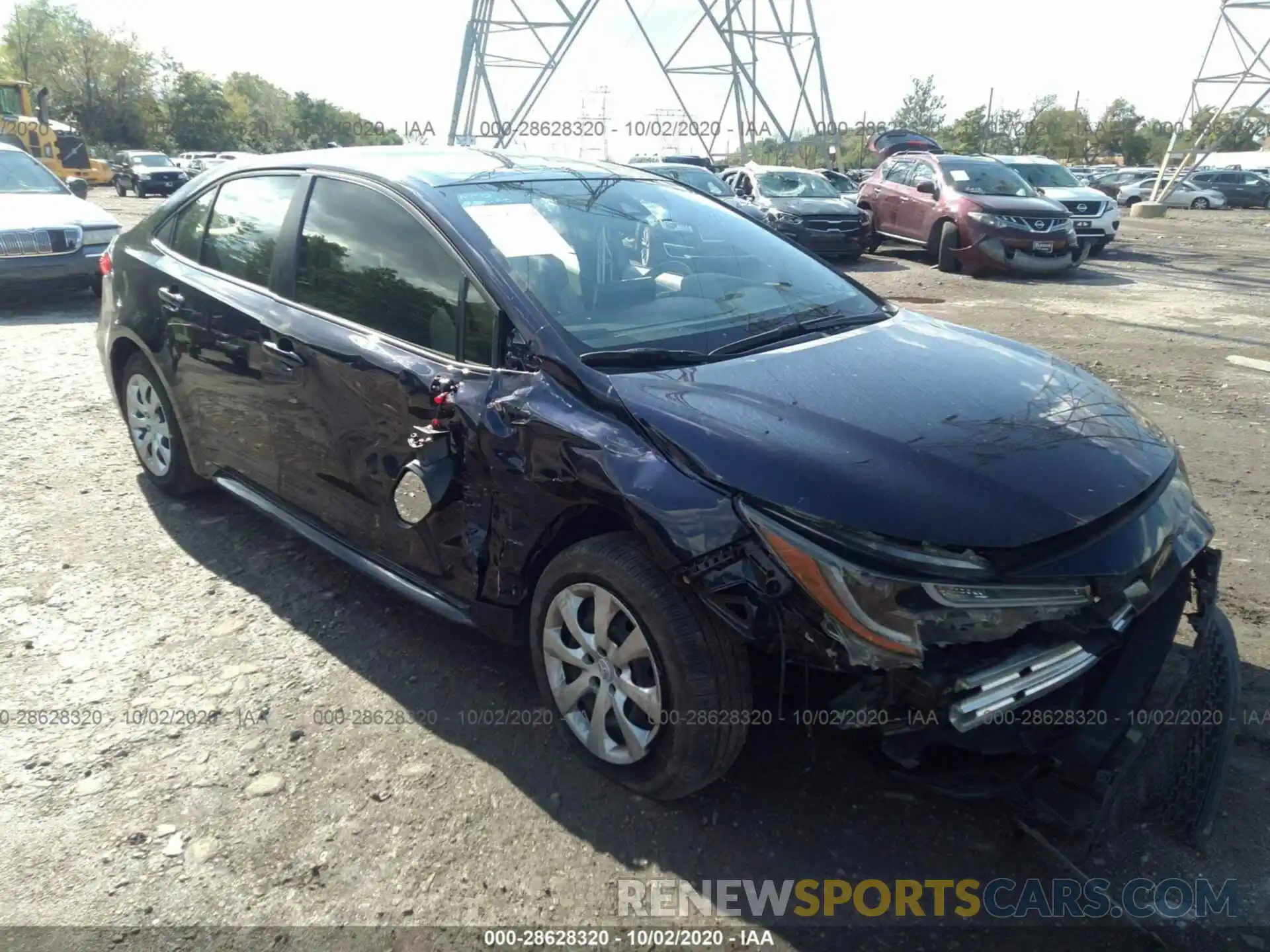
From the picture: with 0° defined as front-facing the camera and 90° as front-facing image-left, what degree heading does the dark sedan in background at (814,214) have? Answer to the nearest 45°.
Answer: approximately 315°

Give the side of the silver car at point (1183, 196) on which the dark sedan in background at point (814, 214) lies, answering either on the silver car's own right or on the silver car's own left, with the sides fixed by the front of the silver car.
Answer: on the silver car's own right

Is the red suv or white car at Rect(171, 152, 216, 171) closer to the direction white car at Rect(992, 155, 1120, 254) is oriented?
the red suv

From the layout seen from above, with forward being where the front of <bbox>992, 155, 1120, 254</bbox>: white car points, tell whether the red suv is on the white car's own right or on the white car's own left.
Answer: on the white car's own right

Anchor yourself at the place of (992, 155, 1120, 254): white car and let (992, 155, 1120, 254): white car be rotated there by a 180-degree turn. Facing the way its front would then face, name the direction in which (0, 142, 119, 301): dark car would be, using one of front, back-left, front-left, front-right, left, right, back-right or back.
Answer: left

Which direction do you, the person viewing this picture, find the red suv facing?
facing the viewer and to the right of the viewer

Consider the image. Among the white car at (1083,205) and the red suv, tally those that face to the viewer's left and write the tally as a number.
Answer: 0

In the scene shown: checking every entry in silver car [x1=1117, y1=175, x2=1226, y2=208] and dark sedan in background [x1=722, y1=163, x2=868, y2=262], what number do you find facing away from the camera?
0

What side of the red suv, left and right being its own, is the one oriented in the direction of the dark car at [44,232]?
right

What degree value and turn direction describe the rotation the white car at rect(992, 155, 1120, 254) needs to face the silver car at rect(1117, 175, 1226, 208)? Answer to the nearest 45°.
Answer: approximately 135° to its left

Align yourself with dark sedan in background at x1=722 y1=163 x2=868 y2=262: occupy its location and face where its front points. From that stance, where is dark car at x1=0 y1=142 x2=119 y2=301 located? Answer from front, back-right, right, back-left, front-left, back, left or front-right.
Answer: right

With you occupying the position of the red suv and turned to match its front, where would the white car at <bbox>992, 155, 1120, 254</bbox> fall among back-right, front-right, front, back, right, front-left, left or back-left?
left

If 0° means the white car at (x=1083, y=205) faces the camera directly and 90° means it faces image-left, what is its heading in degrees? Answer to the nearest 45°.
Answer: approximately 315°

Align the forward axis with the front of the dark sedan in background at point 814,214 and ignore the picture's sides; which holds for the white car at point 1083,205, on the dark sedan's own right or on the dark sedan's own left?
on the dark sedan's own left
